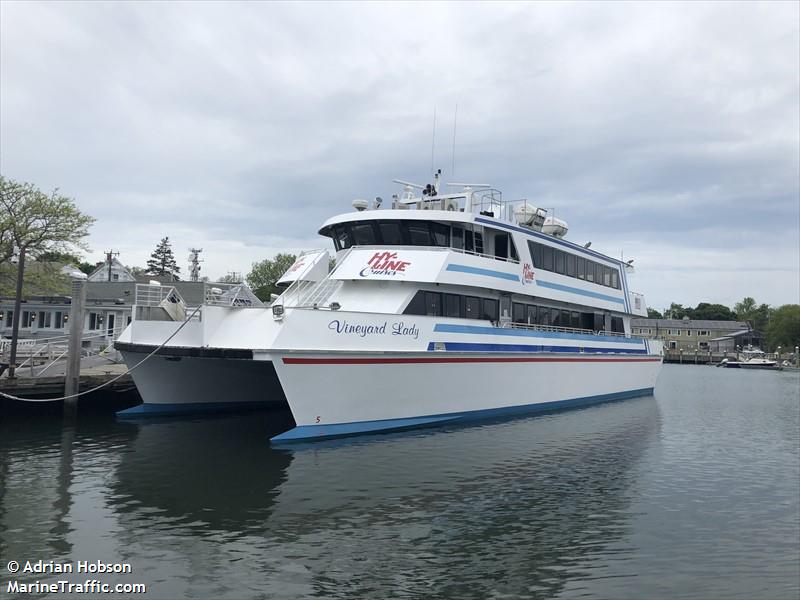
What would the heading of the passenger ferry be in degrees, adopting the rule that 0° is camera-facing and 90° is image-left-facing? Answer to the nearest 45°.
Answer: approximately 45°

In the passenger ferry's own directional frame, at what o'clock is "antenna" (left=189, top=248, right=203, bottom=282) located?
The antenna is roughly at 2 o'clock from the passenger ferry.

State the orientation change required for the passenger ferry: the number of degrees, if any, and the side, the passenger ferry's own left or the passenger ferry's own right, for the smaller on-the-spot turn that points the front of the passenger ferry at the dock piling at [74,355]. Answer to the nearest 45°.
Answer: approximately 45° to the passenger ferry's own right

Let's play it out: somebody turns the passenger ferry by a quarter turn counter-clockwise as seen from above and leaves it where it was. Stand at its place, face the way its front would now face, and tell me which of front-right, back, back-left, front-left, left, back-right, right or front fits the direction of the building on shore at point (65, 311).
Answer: back

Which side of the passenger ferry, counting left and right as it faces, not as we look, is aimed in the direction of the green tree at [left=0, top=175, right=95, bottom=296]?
right

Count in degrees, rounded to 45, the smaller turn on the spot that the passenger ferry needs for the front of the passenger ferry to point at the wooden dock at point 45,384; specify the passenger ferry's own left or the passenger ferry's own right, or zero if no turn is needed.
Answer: approximately 45° to the passenger ferry's own right
